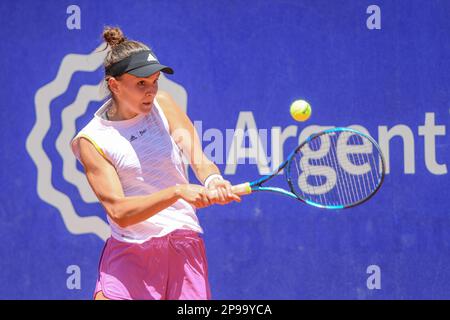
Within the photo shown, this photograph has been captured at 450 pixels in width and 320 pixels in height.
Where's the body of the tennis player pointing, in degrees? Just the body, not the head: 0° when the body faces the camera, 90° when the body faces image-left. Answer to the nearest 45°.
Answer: approximately 315°

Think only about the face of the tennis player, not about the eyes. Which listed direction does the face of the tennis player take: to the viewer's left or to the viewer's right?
to the viewer's right
